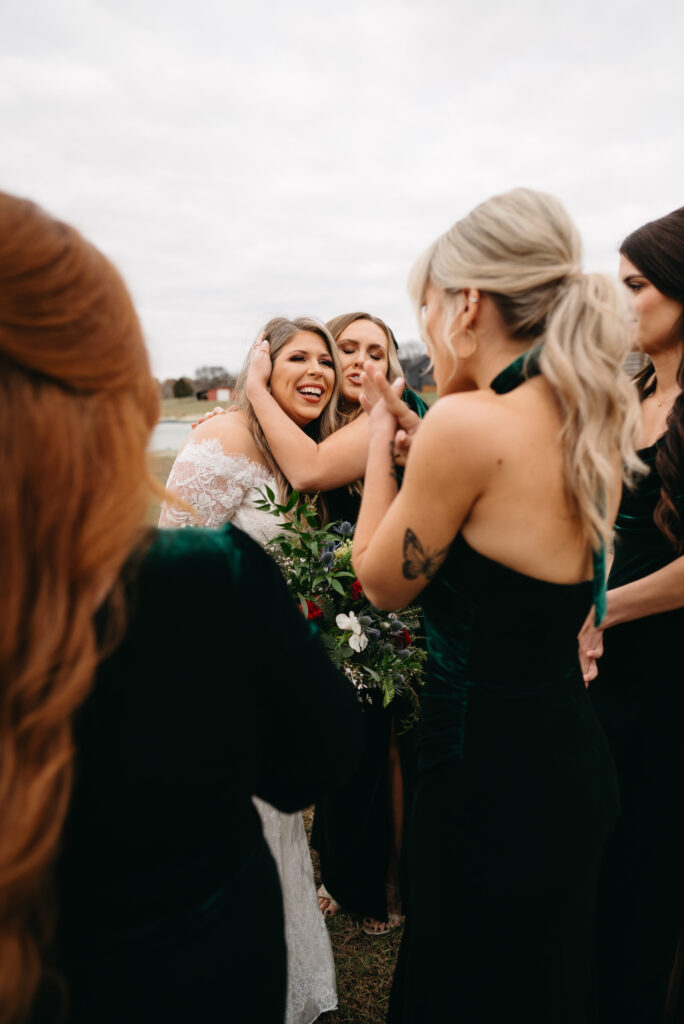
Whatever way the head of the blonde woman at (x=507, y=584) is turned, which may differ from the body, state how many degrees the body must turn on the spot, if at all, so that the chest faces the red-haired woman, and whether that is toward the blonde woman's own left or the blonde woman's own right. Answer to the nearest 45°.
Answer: approximately 90° to the blonde woman's own left

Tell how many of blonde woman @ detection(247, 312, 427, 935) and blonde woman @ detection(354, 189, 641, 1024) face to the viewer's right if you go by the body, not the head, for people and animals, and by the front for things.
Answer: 0

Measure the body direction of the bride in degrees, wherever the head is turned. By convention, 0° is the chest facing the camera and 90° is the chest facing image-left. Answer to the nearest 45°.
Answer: approximately 315°

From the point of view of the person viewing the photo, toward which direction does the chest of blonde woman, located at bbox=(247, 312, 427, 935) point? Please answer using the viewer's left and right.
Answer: facing the viewer and to the left of the viewer

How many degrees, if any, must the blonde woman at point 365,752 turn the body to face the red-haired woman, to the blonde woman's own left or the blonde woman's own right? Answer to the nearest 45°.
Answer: approximately 45° to the blonde woman's own left

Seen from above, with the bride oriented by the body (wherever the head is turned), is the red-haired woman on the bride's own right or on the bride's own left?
on the bride's own right

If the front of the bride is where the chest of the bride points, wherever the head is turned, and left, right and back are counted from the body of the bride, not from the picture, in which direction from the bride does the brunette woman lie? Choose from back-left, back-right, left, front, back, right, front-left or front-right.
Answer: front

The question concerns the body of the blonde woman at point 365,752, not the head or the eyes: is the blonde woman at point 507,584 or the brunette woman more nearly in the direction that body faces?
the blonde woman

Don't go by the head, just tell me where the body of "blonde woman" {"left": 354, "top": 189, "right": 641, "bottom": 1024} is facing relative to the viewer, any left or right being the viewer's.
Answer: facing away from the viewer and to the left of the viewer

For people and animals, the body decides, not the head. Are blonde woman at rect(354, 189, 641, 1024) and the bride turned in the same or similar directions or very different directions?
very different directions

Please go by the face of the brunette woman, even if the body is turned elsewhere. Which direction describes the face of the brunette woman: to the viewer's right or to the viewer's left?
to the viewer's left

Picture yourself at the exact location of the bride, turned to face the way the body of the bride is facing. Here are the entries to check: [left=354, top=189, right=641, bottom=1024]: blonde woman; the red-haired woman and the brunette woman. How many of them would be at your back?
0

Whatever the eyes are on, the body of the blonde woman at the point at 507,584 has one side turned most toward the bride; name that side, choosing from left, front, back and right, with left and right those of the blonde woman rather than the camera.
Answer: front

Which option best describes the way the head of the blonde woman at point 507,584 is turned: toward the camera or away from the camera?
away from the camera
